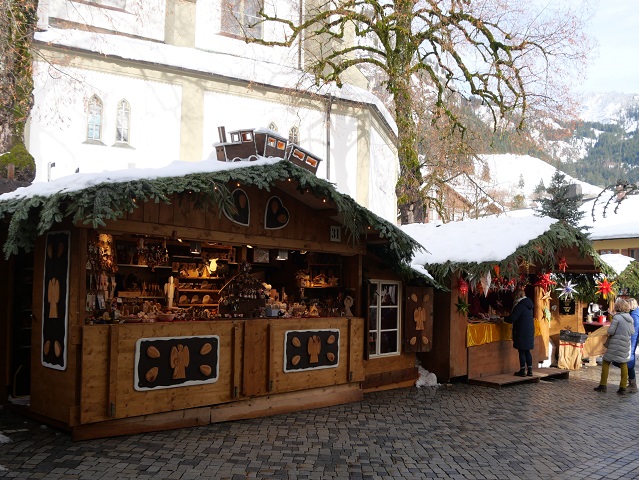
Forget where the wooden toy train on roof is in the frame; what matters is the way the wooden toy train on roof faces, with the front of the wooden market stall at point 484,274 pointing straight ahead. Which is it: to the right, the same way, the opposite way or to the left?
to the right

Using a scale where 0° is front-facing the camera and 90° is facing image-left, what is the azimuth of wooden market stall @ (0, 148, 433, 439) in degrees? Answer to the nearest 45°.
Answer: approximately 315°

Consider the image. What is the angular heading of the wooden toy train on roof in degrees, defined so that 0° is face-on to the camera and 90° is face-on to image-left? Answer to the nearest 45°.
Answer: approximately 45°

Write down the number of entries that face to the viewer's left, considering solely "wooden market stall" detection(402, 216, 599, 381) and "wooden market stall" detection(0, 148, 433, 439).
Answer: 0

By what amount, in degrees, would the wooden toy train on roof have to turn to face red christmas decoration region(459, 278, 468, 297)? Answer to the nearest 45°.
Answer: approximately 180°

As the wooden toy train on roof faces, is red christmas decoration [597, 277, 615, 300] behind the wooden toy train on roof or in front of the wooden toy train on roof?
behind

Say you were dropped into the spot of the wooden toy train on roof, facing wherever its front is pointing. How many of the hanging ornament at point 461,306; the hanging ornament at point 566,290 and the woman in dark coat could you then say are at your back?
3

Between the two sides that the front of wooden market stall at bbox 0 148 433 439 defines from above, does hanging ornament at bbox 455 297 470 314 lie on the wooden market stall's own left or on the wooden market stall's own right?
on the wooden market stall's own left

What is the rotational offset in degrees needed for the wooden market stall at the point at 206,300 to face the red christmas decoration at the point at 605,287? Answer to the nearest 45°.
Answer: approximately 90° to its left

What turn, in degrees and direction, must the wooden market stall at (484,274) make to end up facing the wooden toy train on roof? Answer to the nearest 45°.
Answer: approximately 90° to its right

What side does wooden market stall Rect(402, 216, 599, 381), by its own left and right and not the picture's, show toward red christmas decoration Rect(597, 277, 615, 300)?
left

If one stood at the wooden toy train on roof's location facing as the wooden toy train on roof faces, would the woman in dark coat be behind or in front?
behind

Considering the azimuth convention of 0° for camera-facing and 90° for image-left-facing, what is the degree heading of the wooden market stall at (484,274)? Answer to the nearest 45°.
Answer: approximately 315°

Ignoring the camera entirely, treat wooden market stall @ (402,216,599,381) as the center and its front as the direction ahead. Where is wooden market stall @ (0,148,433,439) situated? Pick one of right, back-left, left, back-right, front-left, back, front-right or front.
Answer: right

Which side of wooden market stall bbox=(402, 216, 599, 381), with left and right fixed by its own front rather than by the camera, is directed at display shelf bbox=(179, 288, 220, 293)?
right
